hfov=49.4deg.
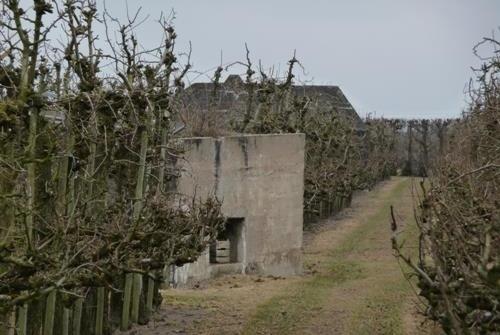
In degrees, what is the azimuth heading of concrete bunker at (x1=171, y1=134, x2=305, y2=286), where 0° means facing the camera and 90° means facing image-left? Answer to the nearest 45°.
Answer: approximately 0°
